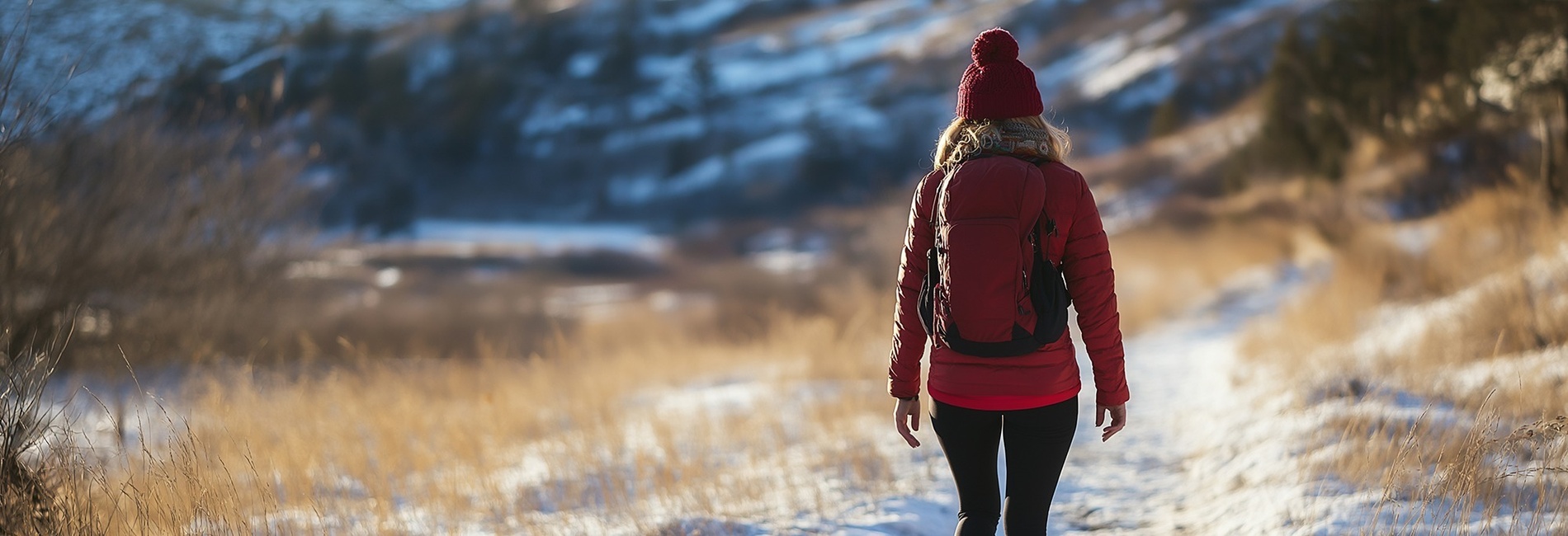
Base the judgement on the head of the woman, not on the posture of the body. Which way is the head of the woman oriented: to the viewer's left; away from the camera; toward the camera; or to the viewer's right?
away from the camera

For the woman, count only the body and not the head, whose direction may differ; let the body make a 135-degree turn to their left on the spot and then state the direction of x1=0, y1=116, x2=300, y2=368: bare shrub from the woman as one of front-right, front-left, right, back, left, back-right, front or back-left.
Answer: right

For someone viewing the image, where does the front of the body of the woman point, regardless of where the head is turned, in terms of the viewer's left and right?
facing away from the viewer
